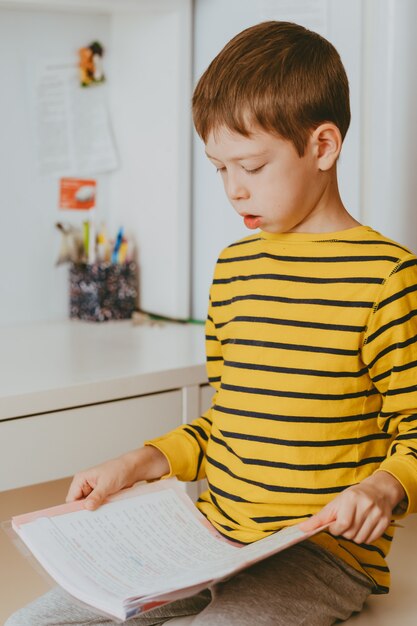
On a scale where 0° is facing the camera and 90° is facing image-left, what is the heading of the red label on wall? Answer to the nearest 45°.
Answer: approximately 0°

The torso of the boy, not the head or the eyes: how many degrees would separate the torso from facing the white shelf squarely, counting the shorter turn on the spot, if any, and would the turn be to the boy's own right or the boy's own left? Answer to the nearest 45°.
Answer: approximately 90° to the boy's own right

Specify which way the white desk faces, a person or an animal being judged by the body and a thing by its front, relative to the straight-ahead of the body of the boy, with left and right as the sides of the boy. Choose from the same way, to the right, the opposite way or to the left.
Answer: to the left

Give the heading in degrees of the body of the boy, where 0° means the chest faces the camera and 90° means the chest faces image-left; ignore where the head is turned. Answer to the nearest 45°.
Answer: approximately 45°

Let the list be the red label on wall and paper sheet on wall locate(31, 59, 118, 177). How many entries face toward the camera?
2

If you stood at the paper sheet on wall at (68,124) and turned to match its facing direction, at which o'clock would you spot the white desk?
The white desk is roughly at 12 o'clock from the paper sheet on wall.

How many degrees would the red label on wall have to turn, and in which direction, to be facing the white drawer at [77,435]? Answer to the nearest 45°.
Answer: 0° — it already faces it
